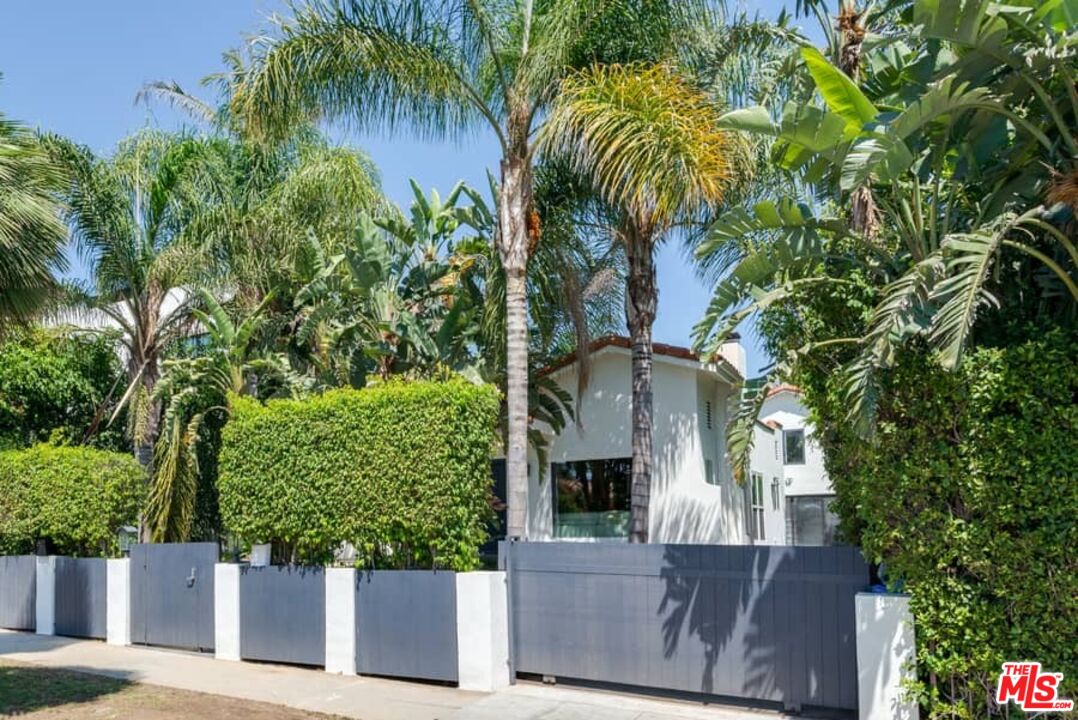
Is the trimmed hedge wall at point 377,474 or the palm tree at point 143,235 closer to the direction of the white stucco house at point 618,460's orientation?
the trimmed hedge wall

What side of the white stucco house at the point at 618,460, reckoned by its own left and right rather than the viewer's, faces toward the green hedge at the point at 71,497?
right

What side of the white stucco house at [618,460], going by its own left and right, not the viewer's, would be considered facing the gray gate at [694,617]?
front

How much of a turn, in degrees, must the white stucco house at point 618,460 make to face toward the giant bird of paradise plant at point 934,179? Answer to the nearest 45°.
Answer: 0° — it already faces it

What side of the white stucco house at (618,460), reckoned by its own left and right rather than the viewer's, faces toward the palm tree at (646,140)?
front

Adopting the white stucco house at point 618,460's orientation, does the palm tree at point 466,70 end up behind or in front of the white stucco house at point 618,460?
in front

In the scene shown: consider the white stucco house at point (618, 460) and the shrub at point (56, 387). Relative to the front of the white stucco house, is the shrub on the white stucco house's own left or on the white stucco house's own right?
on the white stucco house's own right

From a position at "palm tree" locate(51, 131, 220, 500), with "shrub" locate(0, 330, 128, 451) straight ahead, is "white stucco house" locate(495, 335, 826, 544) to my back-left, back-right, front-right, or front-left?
back-right

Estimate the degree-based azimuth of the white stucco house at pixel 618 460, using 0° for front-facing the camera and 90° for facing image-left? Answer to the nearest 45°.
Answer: approximately 0°
